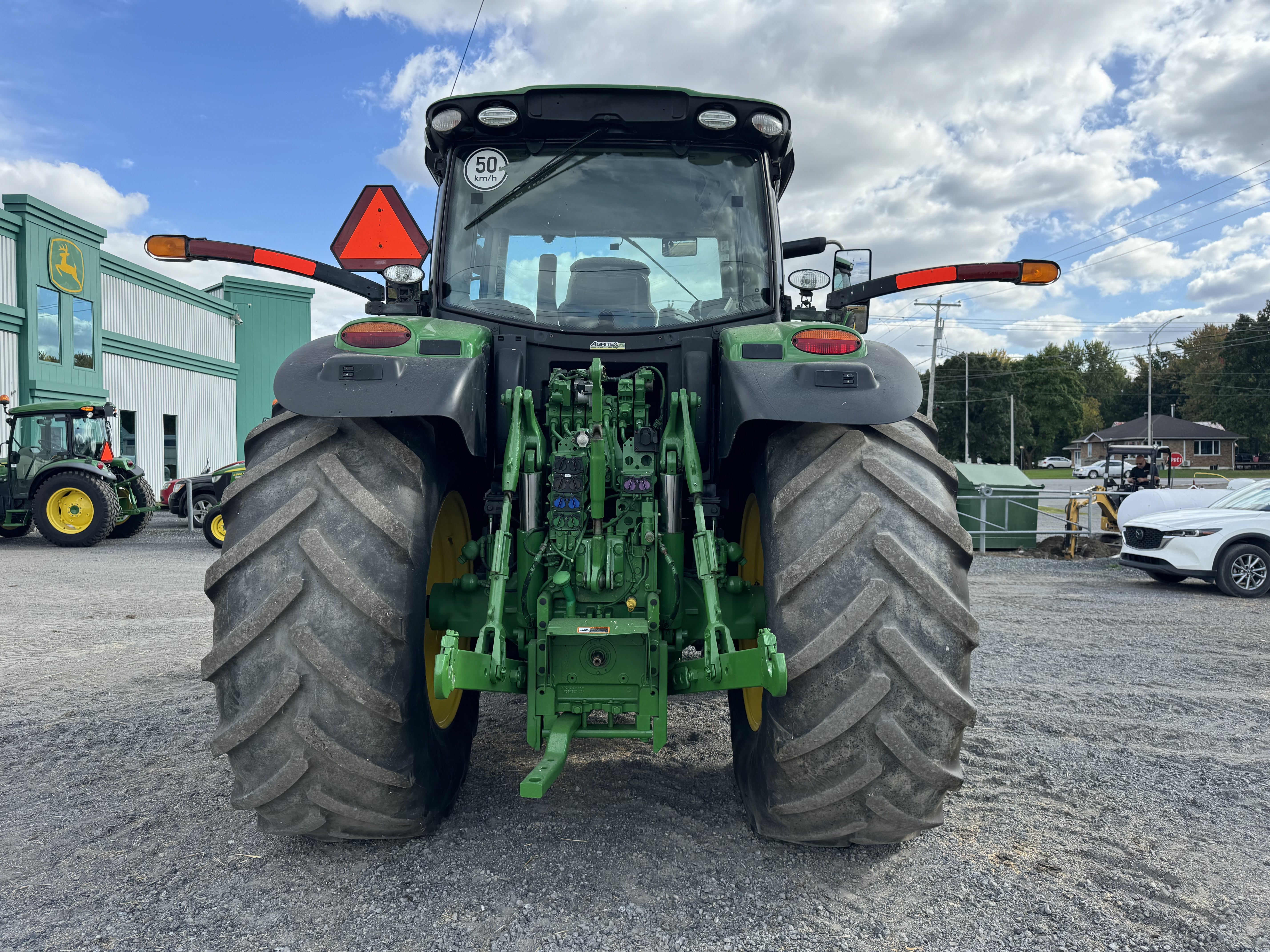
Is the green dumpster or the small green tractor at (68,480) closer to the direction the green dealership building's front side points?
the green dumpster

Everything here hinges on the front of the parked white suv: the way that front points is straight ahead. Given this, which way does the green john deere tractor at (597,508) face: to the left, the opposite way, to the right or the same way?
to the right

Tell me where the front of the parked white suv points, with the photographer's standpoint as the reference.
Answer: facing the viewer and to the left of the viewer

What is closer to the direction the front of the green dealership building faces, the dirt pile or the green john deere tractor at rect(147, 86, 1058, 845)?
the dirt pile

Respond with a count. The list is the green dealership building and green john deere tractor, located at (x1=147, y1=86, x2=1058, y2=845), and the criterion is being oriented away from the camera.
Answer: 1

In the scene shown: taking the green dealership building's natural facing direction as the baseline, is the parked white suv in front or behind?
in front

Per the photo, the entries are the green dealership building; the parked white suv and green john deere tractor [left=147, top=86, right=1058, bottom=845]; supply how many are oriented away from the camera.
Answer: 1

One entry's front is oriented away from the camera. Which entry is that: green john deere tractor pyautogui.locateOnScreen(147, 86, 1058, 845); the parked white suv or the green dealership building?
the green john deere tractor

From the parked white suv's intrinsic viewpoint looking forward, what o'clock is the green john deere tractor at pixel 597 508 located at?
The green john deere tractor is roughly at 11 o'clock from the parked white suv.

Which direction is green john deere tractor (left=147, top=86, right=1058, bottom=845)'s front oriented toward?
away from the camera

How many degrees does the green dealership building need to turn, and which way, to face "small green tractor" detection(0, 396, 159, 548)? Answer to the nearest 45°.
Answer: approximately 45° to its right

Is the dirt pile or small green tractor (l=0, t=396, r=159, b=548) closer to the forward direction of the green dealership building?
the dirt pile
